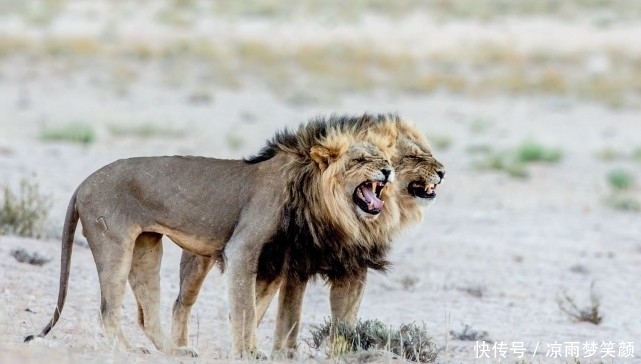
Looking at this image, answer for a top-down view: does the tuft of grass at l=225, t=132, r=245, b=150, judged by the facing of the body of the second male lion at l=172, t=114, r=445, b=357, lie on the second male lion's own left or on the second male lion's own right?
on the second male lion's own left

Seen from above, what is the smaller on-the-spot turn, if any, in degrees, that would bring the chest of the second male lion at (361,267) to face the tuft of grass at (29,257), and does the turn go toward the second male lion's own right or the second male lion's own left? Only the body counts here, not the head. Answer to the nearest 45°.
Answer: approximately 135° to the second male lion's own left

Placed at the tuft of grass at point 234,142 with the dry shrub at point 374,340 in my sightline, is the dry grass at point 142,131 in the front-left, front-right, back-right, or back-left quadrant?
back-right

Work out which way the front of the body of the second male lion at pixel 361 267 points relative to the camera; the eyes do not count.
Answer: to the viewer's right

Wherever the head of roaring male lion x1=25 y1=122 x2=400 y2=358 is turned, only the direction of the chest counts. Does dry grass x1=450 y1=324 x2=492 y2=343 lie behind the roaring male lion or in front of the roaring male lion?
in front

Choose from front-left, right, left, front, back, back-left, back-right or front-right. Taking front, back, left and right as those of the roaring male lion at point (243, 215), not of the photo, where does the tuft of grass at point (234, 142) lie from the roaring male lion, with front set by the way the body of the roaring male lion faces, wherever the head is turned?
left

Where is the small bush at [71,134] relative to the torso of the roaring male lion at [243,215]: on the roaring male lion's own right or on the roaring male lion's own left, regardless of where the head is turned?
on the roaring male lion's own left

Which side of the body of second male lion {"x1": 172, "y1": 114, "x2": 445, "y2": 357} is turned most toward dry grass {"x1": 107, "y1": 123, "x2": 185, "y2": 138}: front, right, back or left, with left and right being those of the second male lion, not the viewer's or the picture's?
left

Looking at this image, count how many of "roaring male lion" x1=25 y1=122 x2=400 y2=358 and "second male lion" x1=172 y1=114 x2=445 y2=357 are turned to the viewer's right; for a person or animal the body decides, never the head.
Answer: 2

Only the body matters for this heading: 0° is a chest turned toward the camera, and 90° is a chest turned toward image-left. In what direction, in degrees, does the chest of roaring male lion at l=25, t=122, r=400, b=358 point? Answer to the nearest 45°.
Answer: approximately 270°
